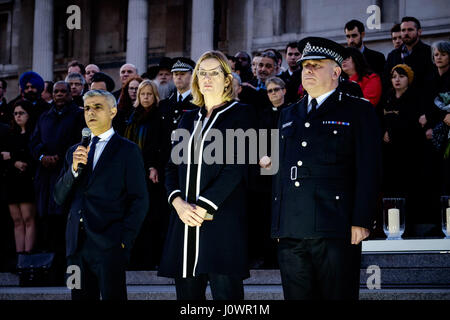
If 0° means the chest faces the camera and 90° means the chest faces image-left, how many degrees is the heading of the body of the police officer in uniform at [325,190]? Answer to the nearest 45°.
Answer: approximately 45°

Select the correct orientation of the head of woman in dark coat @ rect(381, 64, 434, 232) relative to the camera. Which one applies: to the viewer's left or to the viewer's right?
to the viewer's left

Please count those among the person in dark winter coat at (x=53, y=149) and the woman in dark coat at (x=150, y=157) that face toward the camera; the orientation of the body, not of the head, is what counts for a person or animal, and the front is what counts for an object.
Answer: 2

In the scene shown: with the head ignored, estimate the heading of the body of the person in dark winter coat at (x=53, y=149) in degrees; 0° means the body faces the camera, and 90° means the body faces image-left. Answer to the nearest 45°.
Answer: approximately 0°

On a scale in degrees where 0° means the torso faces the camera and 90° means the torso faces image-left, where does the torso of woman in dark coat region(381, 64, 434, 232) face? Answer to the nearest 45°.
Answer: approximately 45°

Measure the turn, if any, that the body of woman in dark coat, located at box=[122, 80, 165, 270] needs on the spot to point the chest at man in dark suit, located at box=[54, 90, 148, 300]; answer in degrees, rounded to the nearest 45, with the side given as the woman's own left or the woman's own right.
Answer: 0° — they already face them
